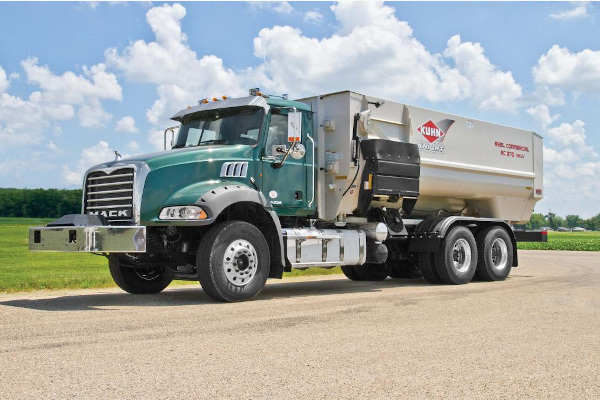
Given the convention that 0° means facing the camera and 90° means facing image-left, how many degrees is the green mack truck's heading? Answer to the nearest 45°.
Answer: approximately 45°
